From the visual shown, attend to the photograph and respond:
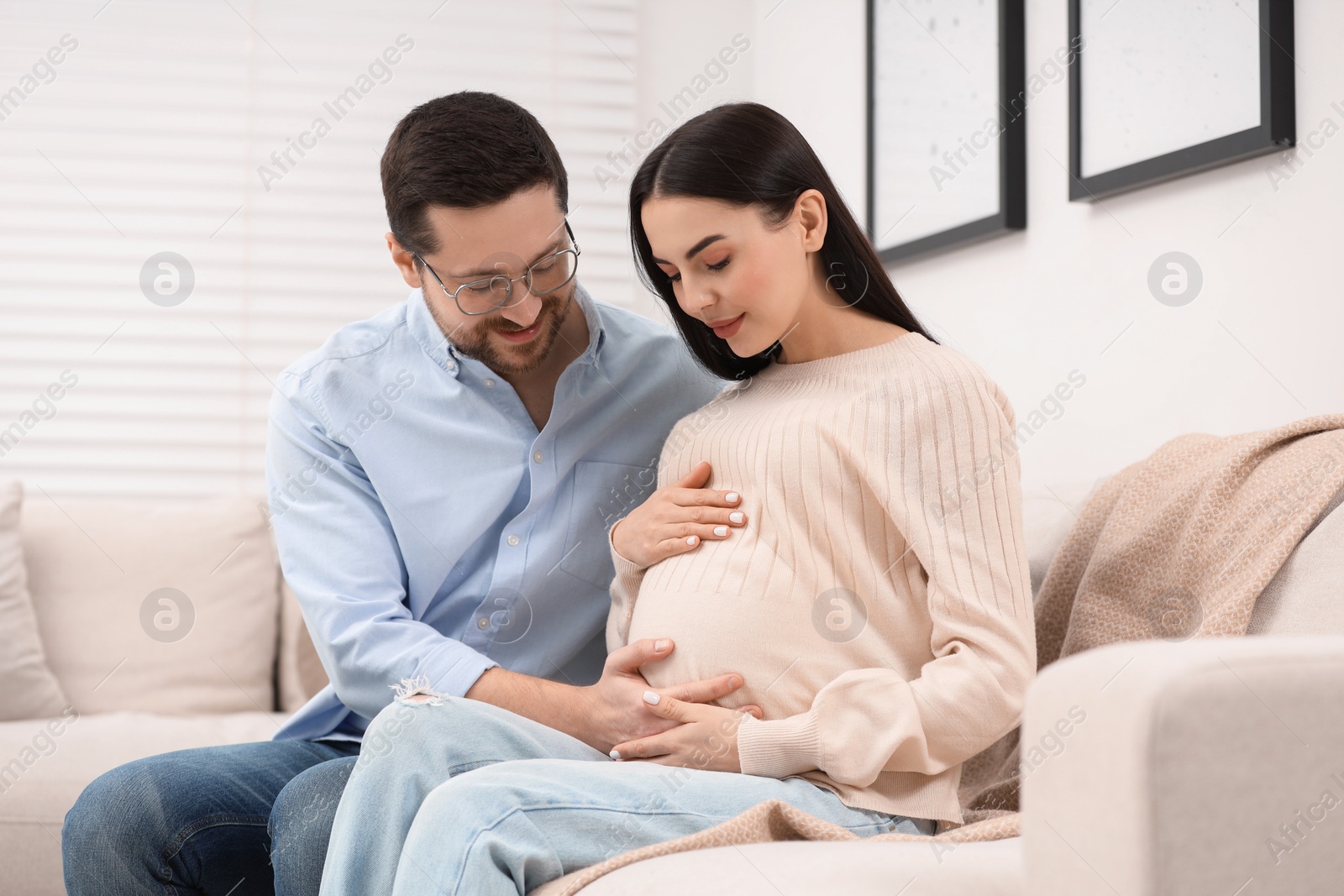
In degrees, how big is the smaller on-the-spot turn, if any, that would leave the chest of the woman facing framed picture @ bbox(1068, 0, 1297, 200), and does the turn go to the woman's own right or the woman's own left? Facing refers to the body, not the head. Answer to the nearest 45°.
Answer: approximately 180°

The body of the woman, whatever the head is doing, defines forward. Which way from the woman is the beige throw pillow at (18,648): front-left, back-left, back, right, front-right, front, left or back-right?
right

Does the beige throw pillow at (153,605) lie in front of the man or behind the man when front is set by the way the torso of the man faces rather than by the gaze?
behind

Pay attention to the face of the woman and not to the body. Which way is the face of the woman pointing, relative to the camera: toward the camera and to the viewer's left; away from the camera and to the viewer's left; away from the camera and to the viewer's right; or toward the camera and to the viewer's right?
toward the camera and to the viewer's left

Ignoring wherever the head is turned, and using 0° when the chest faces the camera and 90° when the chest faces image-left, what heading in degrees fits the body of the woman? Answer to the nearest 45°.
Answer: approximately 45°

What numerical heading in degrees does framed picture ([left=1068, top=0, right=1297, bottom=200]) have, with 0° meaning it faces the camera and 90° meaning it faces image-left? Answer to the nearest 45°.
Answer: approximately 45°

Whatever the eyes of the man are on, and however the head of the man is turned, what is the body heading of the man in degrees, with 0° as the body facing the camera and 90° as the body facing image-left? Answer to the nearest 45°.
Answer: approximately 0°

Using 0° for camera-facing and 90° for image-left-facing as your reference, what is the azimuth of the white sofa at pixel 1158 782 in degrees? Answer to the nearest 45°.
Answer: approximately 45°

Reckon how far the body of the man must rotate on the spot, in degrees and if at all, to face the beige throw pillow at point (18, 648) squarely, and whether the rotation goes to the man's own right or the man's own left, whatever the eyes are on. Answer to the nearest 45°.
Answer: approximately 135° to the man's own right
